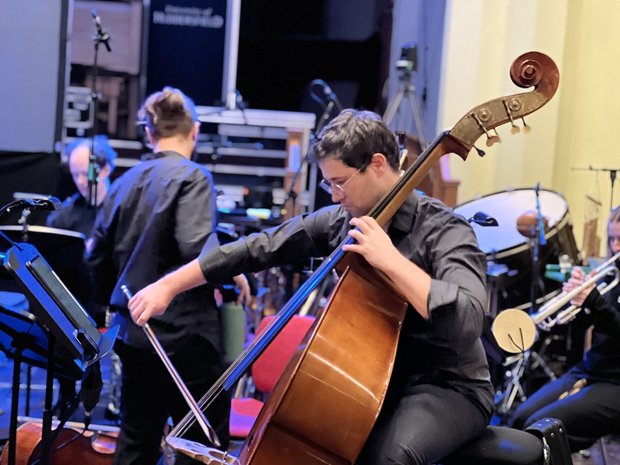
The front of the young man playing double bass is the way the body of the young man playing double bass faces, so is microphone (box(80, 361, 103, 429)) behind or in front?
in front

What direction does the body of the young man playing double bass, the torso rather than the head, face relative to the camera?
to the viewer's left

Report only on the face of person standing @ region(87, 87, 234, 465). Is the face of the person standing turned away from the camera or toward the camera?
away from the camera

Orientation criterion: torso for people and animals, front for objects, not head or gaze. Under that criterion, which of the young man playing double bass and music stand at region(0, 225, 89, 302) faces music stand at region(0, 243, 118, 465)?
the young man playing double bass

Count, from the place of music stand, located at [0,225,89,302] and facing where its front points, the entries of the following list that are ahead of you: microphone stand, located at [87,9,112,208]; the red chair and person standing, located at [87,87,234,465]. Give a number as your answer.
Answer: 1

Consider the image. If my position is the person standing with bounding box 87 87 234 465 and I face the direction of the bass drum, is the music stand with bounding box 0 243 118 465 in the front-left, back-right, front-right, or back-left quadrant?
back-right

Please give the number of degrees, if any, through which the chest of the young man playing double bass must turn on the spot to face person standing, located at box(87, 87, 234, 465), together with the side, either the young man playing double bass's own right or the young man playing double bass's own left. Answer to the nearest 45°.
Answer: approximately 45° to the young man playing double bass's own right

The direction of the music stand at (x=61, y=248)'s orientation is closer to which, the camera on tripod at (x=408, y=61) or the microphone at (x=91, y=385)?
the camera on tripod

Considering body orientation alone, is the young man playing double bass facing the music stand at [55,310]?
yes

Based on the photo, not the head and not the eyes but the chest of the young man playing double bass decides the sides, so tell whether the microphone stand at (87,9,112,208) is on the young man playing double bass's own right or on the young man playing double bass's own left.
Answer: on the young man playing double bass's own right
